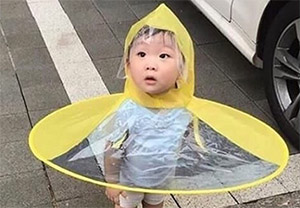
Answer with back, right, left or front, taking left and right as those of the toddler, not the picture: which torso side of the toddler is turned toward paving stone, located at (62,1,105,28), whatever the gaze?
back

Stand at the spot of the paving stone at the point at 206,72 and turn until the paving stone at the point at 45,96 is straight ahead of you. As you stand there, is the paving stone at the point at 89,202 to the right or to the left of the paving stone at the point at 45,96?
left

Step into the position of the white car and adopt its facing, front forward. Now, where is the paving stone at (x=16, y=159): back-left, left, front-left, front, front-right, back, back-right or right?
right

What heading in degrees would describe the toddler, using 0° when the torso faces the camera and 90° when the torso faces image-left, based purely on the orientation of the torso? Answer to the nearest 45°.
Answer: approximately 0°

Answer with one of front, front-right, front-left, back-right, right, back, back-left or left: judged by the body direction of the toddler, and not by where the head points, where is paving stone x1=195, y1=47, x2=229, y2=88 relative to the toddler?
back

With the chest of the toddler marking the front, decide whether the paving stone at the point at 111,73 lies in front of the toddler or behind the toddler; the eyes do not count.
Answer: behind

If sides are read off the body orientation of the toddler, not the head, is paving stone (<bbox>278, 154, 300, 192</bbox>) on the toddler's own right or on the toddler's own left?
on the toddler's own left

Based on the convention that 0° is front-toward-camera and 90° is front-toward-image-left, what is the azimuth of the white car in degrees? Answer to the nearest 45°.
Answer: approximately 315°
